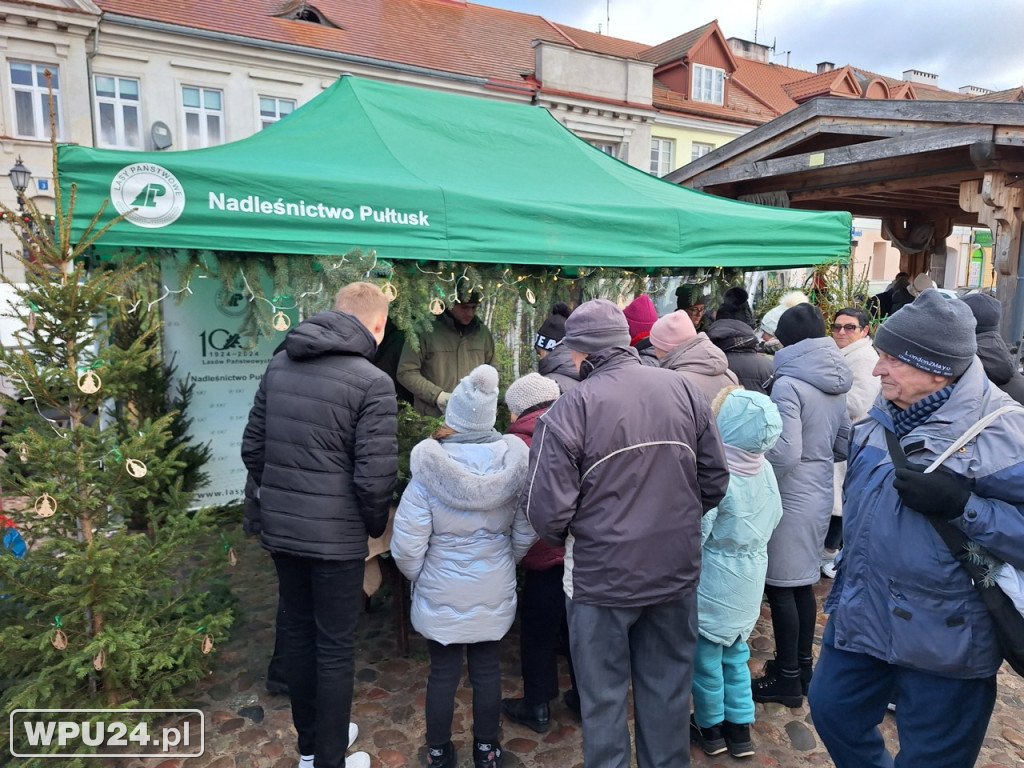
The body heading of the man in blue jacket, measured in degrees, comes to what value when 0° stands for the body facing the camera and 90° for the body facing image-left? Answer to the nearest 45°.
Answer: approximately 45°

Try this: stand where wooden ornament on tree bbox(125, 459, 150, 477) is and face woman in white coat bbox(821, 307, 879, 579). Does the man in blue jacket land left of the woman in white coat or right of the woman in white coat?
right

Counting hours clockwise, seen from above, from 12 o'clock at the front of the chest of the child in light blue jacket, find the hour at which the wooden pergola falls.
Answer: The wooden pergola is roughly at 2 o'clock from the child in light blue jacket.

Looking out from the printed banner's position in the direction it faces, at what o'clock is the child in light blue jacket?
The child in light blue jacket is roughly at 11 o'clock from the printed banner.

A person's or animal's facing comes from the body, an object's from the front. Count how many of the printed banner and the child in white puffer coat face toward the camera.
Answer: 1

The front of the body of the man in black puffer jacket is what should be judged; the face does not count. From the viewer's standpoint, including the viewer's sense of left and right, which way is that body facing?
facing away from the viewer and to the right of the viewer

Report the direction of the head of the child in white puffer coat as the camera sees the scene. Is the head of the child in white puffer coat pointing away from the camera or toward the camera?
away from the camera

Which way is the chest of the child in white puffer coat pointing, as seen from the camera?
away from the camera
